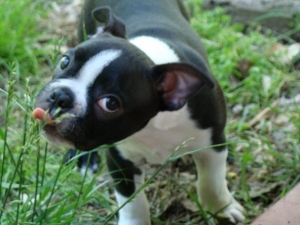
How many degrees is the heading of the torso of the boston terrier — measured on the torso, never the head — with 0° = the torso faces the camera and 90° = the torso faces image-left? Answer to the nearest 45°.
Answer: approximately 0°
